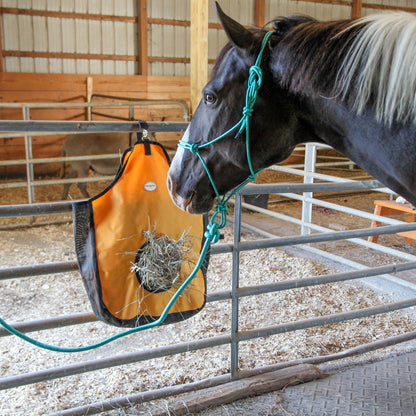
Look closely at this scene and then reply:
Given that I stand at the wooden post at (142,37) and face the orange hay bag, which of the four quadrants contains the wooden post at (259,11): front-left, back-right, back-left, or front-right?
back-left

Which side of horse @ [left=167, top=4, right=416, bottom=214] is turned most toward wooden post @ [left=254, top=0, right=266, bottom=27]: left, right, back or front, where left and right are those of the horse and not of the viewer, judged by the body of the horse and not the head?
right

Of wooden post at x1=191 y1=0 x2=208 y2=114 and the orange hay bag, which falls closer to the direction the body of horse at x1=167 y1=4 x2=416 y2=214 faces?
the orange hay bag

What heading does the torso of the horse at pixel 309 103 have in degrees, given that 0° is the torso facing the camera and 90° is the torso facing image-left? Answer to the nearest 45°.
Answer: approximately 90°
